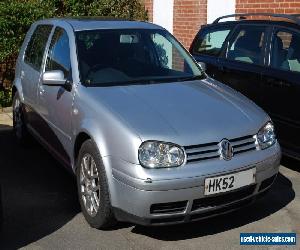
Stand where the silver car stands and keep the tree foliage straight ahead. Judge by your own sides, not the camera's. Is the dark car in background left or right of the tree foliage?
right

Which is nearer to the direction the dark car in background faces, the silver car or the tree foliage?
the silver car

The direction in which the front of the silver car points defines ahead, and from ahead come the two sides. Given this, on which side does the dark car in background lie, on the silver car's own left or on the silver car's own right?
on the silver car's own left

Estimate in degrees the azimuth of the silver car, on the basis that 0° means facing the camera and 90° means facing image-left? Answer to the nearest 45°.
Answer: approximately 315°
